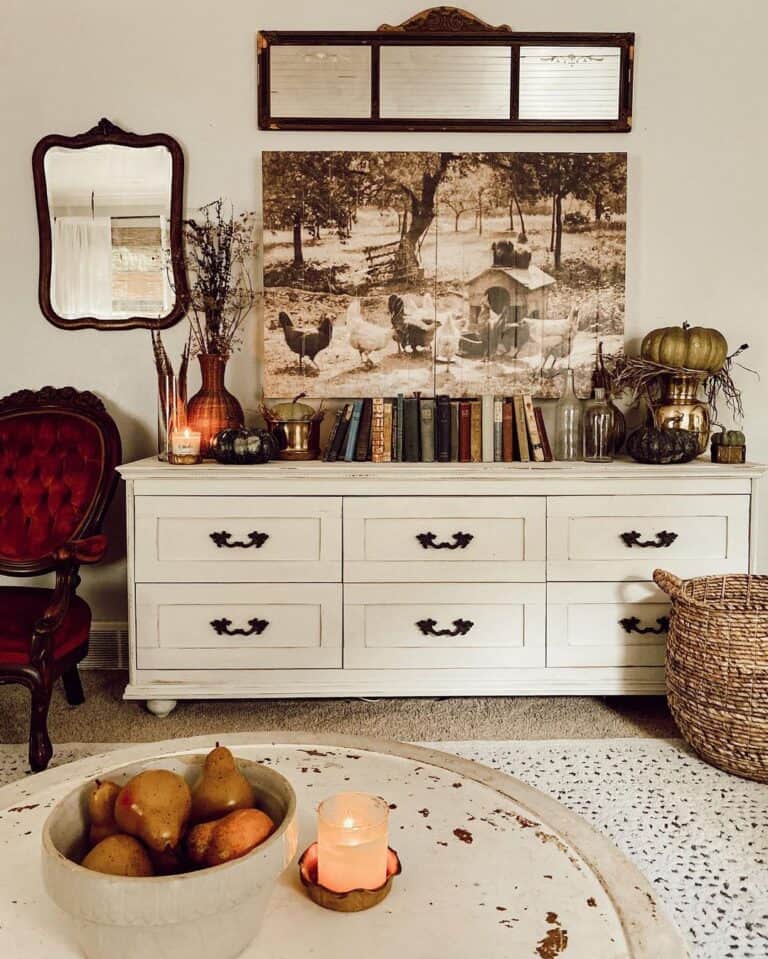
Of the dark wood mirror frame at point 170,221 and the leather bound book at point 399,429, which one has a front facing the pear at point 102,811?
the dark wood mirror frame

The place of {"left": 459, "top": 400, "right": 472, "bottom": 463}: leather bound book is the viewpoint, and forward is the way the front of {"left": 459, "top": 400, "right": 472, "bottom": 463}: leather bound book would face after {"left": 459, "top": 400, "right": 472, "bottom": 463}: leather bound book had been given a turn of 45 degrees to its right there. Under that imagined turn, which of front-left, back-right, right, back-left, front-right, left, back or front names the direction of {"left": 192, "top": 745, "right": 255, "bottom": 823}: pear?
front-left
